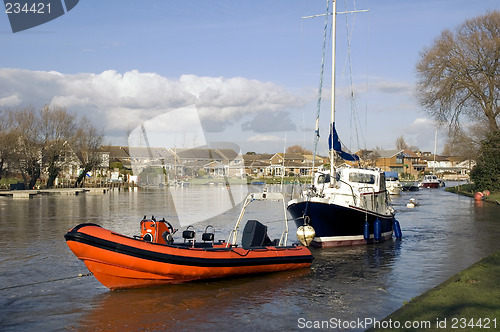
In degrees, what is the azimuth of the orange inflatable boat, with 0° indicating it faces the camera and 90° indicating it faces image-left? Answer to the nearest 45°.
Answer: approximately 45°

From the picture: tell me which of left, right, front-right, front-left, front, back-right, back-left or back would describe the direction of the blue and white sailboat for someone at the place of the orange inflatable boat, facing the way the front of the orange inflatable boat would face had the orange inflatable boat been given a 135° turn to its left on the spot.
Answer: front-left
